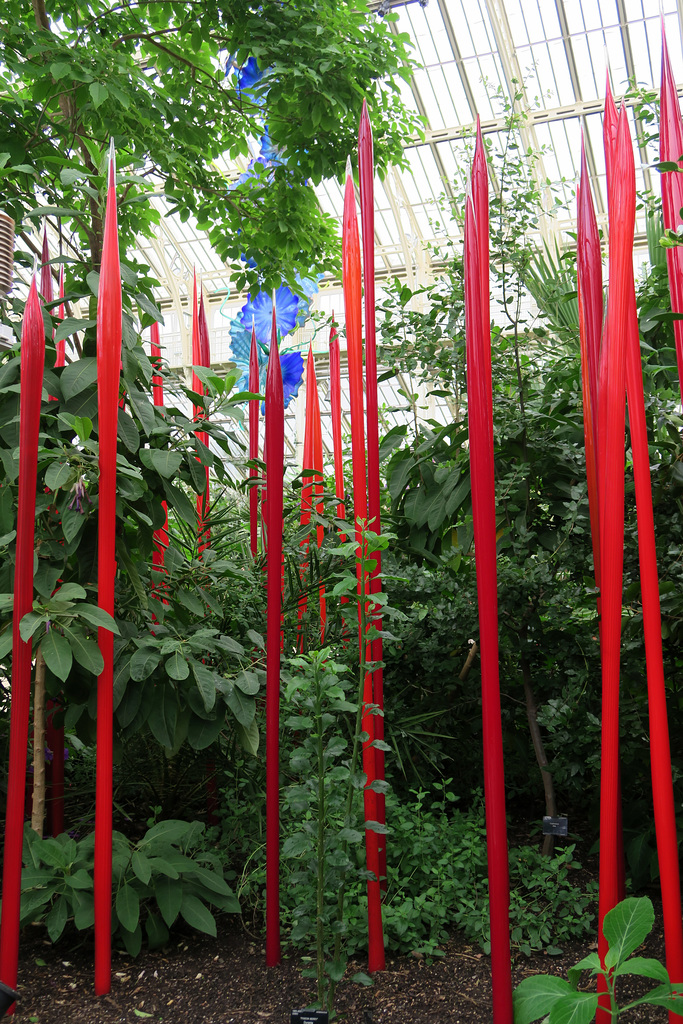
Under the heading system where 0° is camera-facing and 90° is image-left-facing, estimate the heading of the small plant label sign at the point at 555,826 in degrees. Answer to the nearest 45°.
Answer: approximately 0°

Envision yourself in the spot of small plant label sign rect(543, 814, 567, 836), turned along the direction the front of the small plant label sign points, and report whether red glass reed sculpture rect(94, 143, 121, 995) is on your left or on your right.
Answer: on your right

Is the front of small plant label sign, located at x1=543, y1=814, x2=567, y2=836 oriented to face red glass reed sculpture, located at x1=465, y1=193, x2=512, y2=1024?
yes

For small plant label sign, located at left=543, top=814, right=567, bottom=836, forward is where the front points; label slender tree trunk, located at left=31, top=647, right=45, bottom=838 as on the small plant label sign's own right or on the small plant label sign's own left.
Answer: on the small plant label sign's own right
